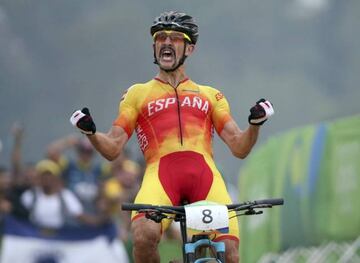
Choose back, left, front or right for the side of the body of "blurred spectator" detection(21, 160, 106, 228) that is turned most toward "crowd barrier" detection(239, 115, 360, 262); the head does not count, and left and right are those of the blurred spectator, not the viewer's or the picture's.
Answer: left

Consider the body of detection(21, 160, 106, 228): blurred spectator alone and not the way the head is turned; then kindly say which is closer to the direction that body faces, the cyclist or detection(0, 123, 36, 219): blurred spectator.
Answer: the cyclist

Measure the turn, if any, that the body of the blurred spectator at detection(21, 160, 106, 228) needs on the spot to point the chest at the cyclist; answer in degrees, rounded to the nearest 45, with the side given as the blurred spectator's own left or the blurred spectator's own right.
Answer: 0° — they already face them

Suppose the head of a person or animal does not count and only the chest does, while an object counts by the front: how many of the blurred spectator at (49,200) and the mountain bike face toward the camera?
2
